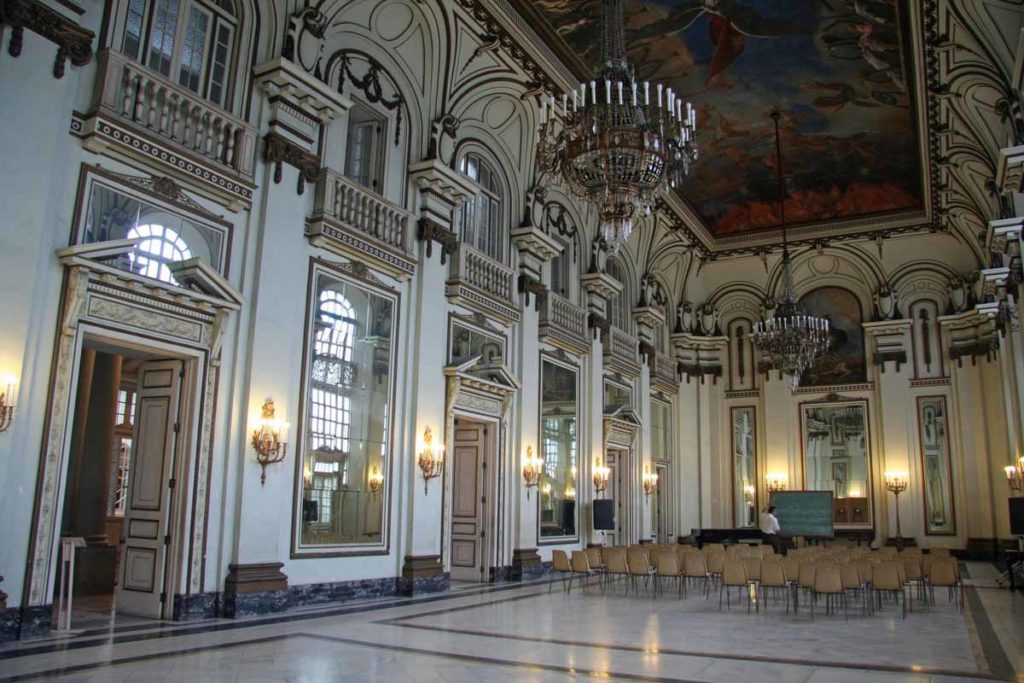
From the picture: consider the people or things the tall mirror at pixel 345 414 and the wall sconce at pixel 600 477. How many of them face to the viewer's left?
0

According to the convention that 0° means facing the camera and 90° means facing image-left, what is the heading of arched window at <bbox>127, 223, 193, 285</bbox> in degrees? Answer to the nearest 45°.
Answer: approximately 315°

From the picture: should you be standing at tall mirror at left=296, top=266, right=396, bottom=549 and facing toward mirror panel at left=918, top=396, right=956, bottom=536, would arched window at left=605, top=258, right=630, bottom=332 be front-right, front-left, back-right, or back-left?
front-left

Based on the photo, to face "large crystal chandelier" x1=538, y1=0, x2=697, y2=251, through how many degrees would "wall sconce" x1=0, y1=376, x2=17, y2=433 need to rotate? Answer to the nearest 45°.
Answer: approximately 45° to its left

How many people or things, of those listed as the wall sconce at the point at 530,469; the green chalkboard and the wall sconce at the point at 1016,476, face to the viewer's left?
1

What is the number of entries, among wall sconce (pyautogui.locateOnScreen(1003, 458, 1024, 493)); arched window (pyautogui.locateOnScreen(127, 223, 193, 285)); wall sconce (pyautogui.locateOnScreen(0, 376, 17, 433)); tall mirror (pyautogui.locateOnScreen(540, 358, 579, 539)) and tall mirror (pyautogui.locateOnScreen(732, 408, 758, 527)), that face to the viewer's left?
1

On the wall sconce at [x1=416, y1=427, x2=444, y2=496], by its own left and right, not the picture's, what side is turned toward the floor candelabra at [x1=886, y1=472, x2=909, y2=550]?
left

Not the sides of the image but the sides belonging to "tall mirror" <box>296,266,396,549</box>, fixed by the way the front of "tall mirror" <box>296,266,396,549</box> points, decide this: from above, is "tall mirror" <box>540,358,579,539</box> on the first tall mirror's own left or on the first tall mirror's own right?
on the first tall mirror's own left

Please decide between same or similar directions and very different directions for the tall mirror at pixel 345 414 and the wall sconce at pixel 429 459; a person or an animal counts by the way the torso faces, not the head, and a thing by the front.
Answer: same or similar directions

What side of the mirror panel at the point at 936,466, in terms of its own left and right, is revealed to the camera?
front

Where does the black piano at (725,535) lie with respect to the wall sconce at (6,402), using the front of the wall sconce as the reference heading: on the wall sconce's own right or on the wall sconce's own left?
on the wall sconce's own left

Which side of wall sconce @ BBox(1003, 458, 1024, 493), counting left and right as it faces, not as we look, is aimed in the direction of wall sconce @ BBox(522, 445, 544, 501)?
front

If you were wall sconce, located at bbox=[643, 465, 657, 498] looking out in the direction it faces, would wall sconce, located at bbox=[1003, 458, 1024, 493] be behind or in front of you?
in front

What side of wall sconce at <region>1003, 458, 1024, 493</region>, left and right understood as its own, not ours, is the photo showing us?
left

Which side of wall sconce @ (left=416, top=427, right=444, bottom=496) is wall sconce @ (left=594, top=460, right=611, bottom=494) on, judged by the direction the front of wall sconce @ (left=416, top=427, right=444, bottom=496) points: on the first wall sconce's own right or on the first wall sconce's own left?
on the first wall sconce's own left

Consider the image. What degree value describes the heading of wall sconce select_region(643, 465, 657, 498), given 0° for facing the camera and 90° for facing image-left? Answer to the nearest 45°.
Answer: approximately 315°

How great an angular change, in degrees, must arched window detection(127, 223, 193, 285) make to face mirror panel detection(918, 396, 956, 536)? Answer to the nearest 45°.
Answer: approximately 45° to its left

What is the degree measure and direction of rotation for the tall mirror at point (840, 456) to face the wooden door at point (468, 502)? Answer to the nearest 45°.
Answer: approximately 45° to its right

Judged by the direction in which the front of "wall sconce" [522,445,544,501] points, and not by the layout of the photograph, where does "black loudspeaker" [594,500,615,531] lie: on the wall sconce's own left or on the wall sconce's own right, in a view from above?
on the wall sconce's own left
